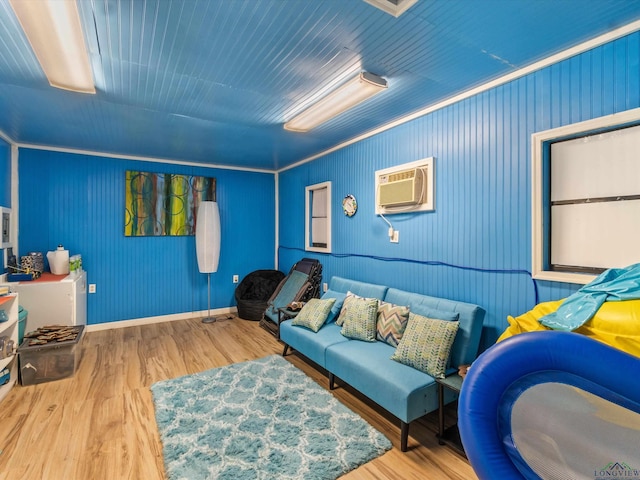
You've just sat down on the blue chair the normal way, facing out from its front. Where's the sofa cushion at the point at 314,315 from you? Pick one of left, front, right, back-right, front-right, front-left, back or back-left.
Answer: front-left

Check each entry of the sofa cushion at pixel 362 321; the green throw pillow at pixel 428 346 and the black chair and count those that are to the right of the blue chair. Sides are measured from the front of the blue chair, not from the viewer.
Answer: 1

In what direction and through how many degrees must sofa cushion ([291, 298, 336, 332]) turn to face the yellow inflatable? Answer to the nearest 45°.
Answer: approximately 90° to its left

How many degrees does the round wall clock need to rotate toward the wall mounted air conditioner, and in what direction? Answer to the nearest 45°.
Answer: approximately 90° to its left

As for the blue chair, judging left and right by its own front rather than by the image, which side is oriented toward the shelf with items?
front

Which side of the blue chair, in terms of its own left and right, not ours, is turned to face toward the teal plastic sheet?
left

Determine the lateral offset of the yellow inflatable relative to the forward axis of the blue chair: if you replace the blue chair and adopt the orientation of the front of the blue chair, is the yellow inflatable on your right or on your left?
on your left

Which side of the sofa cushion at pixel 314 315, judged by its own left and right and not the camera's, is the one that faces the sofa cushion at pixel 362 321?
left
